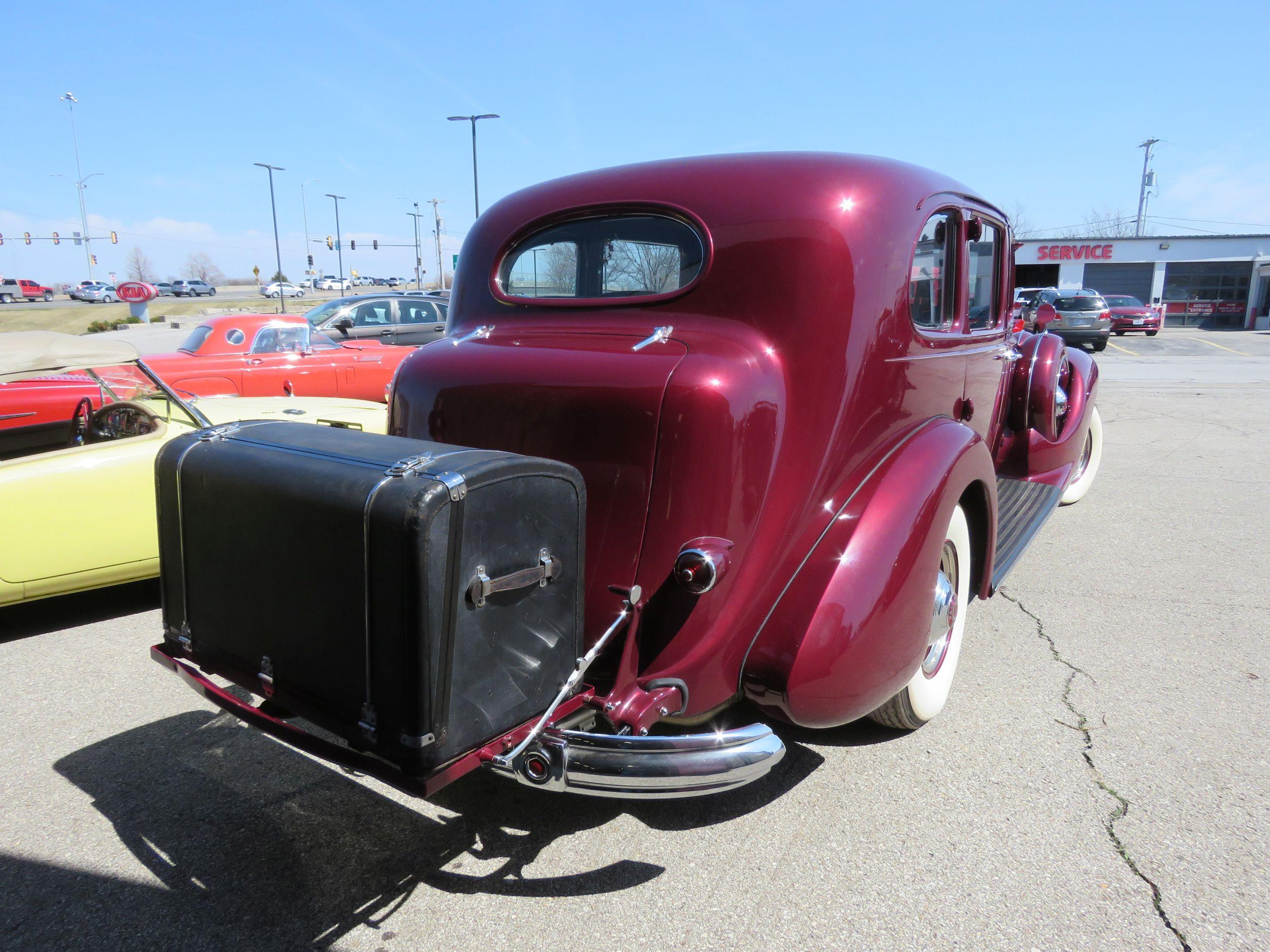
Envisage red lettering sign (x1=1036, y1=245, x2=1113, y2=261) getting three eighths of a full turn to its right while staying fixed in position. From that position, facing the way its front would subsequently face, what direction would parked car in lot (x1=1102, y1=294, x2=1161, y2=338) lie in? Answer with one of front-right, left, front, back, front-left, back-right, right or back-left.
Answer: back-left

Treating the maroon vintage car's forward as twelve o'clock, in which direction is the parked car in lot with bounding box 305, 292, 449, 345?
The parked car in lot is roughly at 10 o'clock from the maroon vintage car.

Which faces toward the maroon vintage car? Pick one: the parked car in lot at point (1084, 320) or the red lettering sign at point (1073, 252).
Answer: the red lettering sign

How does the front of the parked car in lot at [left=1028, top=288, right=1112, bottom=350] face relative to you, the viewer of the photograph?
facing away from the viewer and to the left of the viewer

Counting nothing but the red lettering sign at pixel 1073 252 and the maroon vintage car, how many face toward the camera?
1

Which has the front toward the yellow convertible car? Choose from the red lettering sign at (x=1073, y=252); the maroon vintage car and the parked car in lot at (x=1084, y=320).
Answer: the red lettering sign

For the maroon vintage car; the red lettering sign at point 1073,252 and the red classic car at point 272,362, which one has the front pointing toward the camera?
the red lettering sign

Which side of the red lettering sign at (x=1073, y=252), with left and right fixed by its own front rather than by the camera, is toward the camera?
front

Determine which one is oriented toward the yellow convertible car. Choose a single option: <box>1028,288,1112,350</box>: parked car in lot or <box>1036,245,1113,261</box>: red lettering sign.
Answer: the red lettering sign

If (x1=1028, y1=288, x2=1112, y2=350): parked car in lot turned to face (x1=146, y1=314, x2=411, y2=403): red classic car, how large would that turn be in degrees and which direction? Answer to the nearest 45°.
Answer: approximately 135° to its left

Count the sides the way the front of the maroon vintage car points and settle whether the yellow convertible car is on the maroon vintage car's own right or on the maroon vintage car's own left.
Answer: on the maroon vintage car's own left

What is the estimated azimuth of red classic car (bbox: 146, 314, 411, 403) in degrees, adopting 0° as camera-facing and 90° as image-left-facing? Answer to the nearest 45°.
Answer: approximately 270°

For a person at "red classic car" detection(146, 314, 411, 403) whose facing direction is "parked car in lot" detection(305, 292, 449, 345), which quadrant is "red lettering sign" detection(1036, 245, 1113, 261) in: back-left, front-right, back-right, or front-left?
front-right

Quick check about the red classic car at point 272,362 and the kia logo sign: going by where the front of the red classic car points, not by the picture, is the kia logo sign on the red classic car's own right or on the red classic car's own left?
on the red classic car's own left

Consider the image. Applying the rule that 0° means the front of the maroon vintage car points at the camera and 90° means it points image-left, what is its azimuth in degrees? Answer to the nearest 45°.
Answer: approximately 225°

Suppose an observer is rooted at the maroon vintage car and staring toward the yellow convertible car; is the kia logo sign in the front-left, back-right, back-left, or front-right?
front-right

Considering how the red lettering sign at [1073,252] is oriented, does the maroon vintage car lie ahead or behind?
ahead

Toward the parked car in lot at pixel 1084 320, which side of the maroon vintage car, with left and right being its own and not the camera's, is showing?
front

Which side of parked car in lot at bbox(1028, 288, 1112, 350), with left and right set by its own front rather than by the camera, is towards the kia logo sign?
left

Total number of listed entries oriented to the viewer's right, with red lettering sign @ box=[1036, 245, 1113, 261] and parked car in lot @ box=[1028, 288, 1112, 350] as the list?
0
